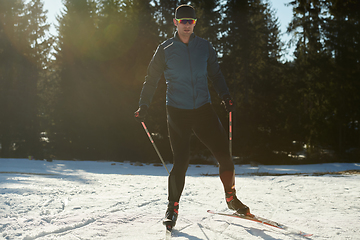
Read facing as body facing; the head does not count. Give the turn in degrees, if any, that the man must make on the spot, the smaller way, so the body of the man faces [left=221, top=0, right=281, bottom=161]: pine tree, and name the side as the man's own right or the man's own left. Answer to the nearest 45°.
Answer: approximately 180°

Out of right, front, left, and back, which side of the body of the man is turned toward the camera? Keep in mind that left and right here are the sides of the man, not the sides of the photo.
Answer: front

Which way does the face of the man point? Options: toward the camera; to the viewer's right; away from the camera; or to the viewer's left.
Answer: toward the camera

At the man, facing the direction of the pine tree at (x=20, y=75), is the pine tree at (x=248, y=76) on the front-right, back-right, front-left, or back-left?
front-right

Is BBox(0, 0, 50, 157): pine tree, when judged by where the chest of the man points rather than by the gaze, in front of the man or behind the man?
behind
